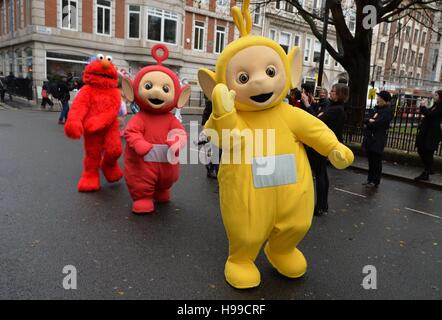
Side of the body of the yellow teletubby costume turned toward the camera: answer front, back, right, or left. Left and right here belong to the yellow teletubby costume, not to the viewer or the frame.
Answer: front

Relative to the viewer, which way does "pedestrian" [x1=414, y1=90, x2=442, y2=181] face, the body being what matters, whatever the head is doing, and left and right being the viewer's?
facing to the left of the viewer

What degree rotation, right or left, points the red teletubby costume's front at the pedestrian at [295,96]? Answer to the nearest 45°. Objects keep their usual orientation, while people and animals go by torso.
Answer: approximately 135° to its left

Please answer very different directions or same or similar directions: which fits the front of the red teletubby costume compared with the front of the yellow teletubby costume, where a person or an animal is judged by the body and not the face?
same or similar directions

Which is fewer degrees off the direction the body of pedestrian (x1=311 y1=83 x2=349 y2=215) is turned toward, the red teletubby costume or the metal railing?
the red teletubby costume
